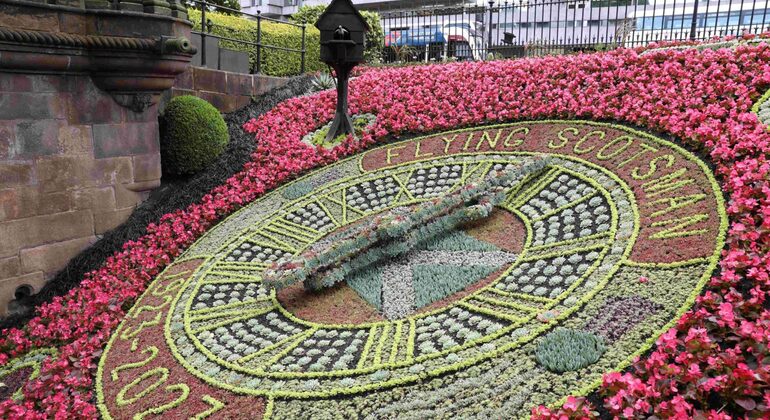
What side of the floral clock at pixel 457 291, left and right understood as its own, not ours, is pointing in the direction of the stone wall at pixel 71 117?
right

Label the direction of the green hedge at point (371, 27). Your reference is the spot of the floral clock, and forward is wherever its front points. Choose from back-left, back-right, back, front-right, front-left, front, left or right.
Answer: back-right

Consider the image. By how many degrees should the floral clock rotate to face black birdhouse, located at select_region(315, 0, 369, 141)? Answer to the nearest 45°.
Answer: approximately 135° to its right

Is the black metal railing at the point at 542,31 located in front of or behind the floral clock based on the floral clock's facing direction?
behind

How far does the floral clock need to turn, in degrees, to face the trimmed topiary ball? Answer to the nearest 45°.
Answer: approximately 90° to its right

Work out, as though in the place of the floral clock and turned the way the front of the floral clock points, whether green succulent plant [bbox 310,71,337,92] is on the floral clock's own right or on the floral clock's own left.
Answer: on the floral clock's own right

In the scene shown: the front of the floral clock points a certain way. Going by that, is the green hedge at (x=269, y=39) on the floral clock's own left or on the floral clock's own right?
on the floral clock's own right

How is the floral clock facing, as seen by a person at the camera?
facing the viewer and to the left of the viewer
